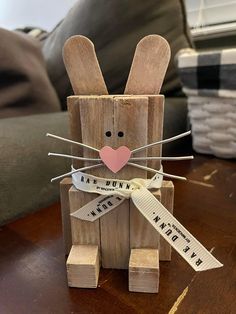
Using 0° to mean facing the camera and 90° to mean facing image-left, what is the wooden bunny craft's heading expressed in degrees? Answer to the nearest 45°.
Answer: approximately 0°

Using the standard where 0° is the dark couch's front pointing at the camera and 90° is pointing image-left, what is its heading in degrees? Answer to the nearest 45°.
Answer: approximately 315°
